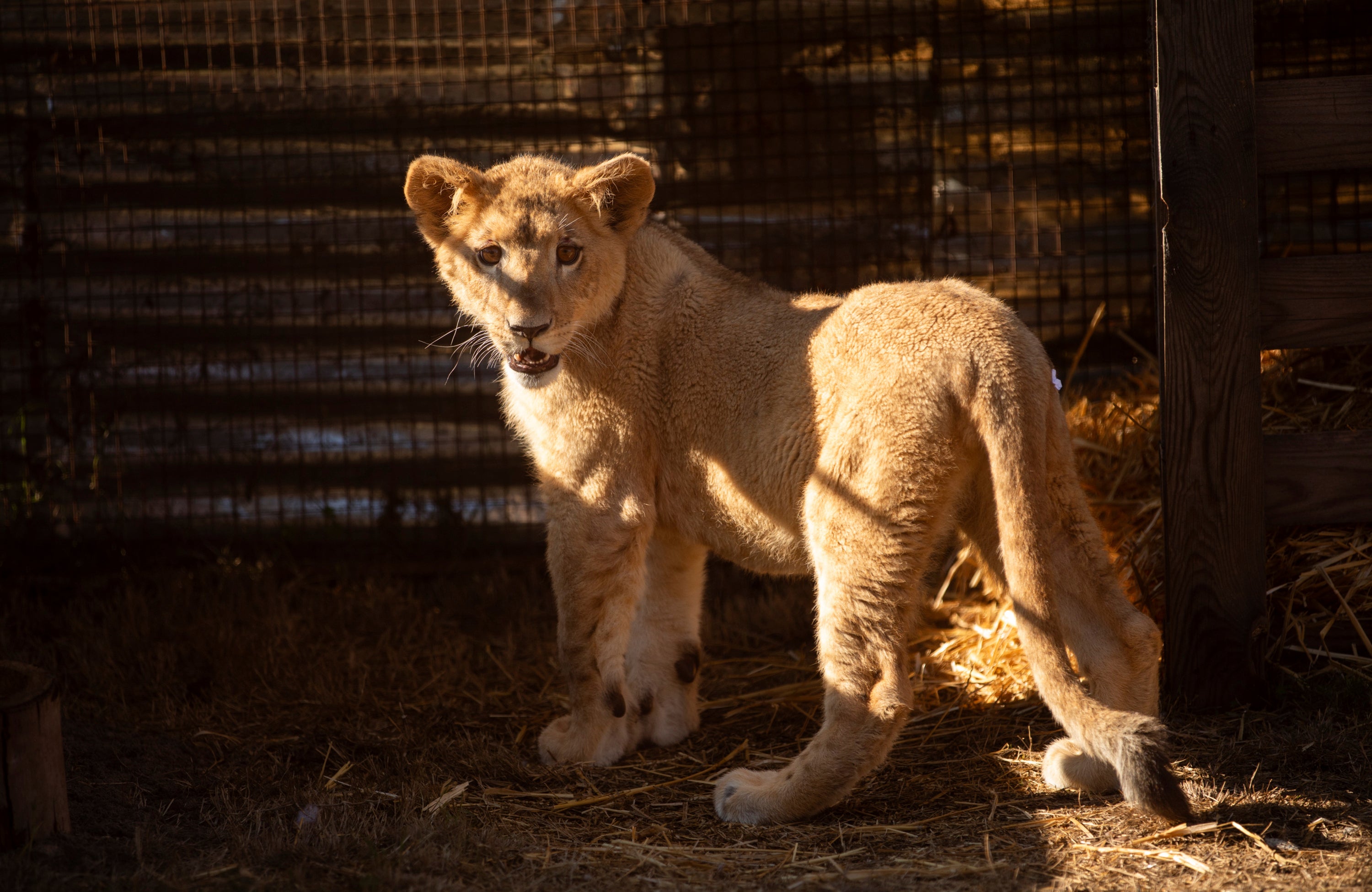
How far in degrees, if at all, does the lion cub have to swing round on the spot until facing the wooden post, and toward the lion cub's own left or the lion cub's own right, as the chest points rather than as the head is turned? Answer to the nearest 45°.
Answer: approximately 135° to the lion cub's own right

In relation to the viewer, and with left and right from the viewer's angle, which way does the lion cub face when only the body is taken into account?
facing away from the viewer and to the left of the viewer

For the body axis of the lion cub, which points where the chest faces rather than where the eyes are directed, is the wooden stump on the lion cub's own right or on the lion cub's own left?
on the lion cub's own left
